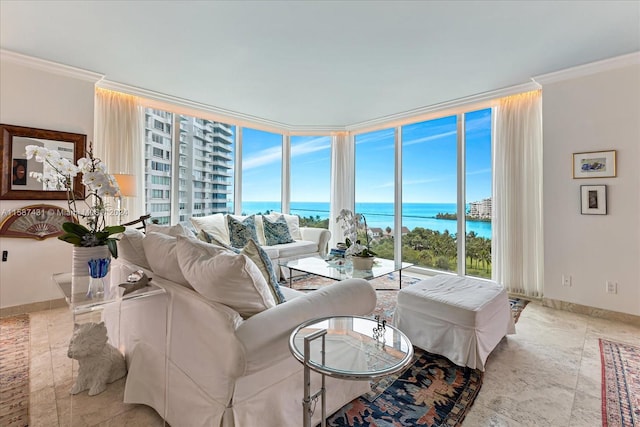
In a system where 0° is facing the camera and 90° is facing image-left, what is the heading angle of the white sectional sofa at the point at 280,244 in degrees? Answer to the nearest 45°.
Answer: approximately 315°

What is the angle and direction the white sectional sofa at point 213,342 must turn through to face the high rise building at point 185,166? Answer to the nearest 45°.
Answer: approximately 45° to its left

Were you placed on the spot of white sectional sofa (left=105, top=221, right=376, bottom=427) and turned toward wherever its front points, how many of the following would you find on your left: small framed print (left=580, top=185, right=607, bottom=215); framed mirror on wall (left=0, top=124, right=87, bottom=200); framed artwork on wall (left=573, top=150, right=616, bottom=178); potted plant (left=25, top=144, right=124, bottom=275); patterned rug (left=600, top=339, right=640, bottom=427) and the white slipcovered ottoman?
2

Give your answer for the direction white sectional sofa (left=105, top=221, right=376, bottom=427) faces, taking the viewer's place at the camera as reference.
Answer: facing away from the viewer and to the right of the viewer

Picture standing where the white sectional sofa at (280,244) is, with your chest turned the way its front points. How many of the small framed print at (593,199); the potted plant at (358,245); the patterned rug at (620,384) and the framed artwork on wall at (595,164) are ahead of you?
4

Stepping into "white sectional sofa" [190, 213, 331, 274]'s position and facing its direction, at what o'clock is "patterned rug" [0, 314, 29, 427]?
The patterned rug is roughly at 3 o'clock from the white sectional sofa.

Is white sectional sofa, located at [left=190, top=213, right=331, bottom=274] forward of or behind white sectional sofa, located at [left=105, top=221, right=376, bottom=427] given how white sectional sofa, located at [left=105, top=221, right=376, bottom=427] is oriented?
forward

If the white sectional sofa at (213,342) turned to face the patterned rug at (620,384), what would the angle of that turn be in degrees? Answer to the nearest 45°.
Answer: approximately 45° to its right

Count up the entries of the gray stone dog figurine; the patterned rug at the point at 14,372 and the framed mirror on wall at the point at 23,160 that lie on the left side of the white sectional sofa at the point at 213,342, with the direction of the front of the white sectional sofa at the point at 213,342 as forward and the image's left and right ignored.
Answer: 3

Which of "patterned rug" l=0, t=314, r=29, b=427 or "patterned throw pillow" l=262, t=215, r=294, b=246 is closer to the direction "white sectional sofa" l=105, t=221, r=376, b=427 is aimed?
the patterned throw pillow

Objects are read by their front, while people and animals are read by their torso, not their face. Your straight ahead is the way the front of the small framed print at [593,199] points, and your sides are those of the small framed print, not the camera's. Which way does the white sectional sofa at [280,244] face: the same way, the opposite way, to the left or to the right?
to the left
